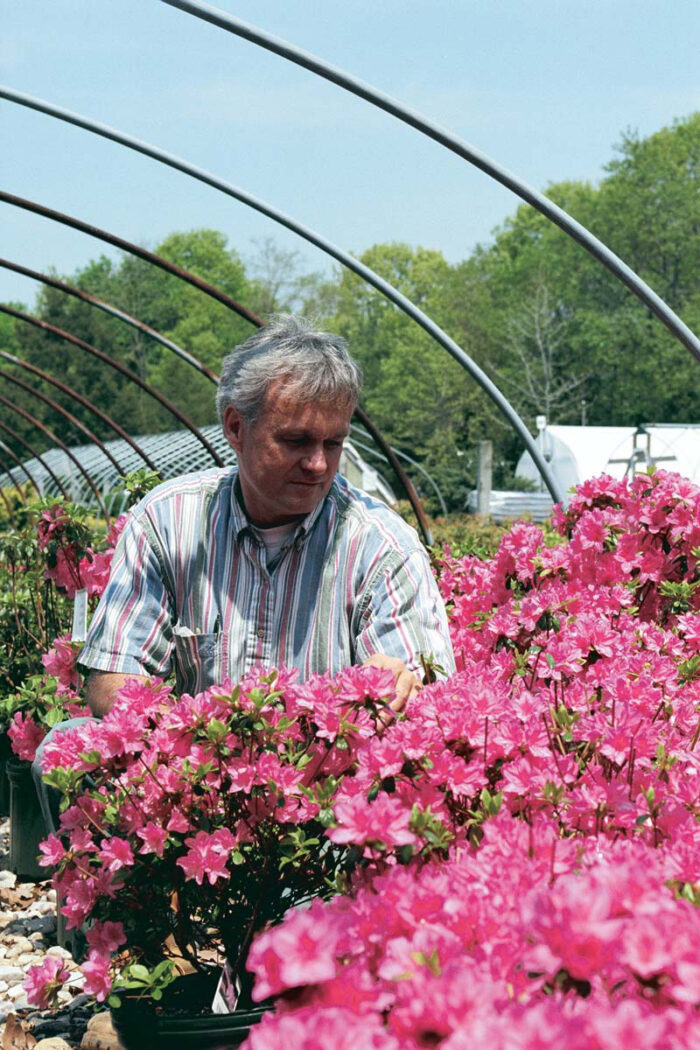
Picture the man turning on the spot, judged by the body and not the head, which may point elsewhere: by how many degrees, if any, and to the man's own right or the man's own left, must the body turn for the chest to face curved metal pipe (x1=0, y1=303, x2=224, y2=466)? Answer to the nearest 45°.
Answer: approximately 180°

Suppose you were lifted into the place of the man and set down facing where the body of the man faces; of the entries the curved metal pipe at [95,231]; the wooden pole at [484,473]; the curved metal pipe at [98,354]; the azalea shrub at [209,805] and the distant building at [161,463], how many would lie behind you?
4

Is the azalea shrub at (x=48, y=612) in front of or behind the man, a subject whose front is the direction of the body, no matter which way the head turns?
behind

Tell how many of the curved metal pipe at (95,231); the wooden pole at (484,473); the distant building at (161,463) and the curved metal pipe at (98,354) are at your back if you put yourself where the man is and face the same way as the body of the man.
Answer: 4

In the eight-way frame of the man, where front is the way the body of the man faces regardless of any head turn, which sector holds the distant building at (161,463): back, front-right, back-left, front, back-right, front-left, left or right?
back

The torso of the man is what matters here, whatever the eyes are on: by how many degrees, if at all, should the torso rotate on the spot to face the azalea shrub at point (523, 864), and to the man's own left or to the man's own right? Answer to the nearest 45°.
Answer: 0° — they already face it

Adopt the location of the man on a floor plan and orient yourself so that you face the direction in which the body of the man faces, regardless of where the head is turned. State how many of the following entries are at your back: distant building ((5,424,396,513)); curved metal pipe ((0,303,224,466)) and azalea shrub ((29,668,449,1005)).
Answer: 2

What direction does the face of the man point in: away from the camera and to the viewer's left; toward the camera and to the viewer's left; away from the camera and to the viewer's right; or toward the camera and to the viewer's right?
toward the camera and to the viewer's right

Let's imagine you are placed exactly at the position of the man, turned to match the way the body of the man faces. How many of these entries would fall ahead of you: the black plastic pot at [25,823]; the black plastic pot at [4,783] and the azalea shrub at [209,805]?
1

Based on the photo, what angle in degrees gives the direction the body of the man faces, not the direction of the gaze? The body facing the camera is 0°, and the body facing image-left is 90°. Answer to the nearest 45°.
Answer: approximately 0°

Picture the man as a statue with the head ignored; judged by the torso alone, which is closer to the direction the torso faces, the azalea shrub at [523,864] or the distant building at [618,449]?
the azalea shrub
